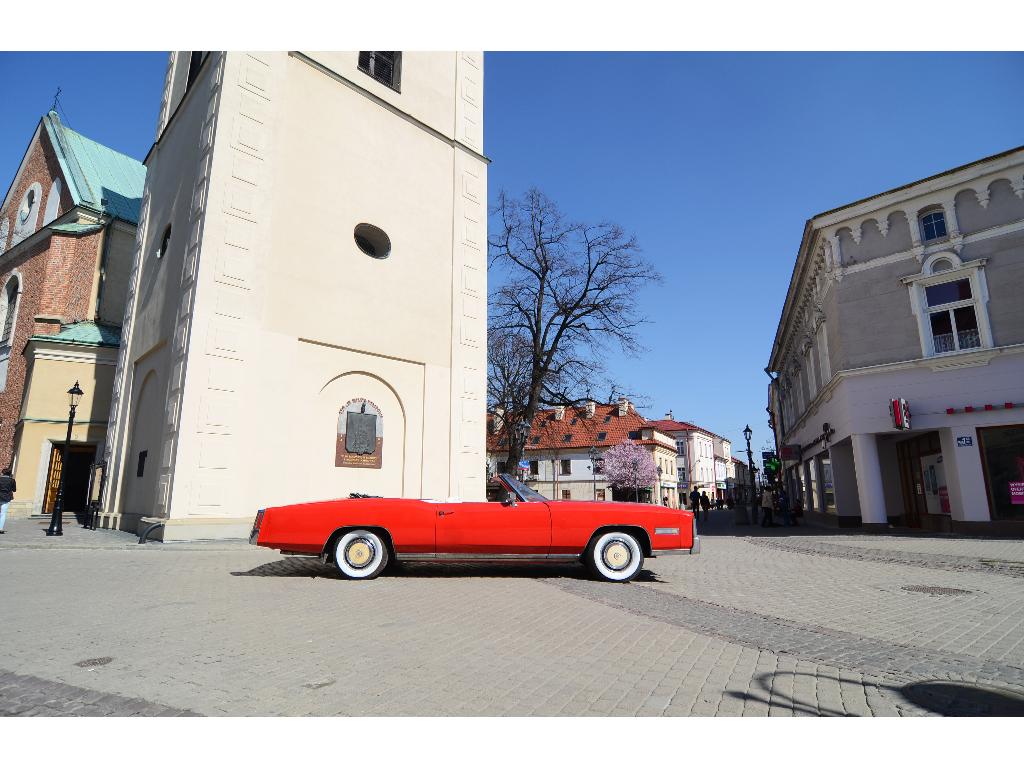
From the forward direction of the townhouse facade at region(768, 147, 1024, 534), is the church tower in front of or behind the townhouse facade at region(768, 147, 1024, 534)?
in front

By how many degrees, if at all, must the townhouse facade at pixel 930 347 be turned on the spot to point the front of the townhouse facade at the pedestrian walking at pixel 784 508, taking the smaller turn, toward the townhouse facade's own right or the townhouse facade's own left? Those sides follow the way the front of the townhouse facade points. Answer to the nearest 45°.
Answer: approximately 90° to the townhouse facade's own right

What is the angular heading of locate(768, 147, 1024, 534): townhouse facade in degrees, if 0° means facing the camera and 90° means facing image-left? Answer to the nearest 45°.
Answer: approximately 45°

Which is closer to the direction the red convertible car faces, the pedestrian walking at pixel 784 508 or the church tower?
the pedestrian walking

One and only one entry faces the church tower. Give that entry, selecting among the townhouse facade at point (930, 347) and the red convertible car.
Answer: the townhouse facade

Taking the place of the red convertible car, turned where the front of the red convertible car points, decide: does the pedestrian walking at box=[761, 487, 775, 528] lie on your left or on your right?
on your left

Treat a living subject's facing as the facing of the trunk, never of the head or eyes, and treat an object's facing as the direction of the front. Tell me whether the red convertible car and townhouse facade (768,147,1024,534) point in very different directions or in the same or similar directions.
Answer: very different directions

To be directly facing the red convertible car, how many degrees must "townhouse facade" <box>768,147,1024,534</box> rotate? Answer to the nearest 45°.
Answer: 0° — it already faces it

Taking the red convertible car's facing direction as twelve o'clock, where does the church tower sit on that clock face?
The church tower is roughly at 8 o'clock from the red convertible car.

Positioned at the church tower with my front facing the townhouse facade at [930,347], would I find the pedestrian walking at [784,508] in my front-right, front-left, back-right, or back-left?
front-left

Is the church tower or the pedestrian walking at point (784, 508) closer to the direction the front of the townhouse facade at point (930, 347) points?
the church tower

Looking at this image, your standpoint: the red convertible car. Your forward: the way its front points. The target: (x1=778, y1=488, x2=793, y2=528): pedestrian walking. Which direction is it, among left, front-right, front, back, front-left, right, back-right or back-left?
front-left

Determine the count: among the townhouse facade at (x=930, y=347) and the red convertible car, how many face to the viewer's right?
1

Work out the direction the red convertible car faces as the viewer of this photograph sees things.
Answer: facing to the right of the viewer
